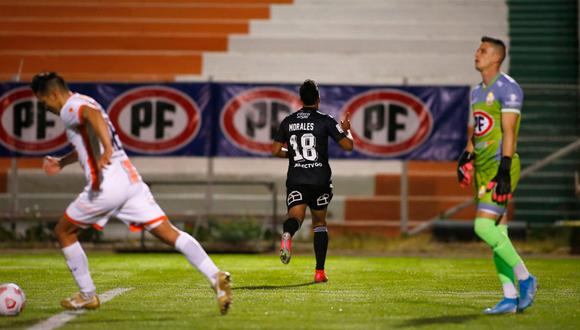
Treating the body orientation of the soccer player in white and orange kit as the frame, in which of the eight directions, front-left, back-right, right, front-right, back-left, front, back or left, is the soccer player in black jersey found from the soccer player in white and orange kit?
back-right

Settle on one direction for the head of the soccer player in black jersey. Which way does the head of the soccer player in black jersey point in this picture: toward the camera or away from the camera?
away from the camera

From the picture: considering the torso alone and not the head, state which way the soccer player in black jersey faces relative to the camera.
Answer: away from the camera

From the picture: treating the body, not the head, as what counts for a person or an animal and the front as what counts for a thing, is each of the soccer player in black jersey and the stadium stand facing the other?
yes

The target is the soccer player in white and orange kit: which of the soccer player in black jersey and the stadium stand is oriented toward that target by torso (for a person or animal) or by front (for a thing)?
the stadium stand

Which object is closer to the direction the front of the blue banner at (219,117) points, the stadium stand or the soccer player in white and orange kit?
the soccer player in white and orange kit

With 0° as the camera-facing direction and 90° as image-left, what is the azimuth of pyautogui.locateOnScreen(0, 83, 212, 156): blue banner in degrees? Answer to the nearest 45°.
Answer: approximately 0°

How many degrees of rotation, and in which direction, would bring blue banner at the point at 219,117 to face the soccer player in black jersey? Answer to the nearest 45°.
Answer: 0° — it already faces them

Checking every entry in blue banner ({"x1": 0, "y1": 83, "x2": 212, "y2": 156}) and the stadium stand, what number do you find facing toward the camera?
2

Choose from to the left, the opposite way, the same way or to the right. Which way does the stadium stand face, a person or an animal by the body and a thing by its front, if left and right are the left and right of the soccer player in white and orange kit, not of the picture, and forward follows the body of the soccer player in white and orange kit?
to the left

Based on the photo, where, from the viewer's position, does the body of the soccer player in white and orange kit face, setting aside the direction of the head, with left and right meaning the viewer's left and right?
facing to the left of the viewer

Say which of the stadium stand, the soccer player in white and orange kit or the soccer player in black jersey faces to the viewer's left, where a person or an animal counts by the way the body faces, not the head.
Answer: the soccer player in white and orange kit

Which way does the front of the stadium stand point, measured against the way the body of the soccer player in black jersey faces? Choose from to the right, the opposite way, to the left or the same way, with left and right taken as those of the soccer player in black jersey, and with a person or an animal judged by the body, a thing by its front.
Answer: the opposite way
